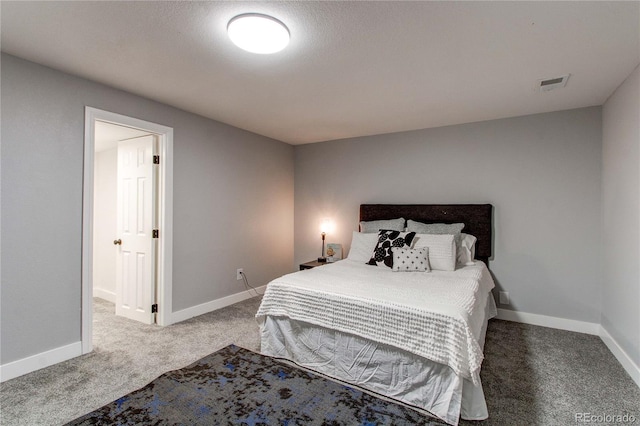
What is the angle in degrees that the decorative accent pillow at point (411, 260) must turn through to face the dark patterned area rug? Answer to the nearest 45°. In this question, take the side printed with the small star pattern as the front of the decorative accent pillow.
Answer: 0° — it already faces it

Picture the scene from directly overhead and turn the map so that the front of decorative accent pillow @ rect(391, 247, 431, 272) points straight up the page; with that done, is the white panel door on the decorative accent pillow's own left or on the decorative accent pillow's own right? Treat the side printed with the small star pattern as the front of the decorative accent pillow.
on the decorative accent pillow's own right

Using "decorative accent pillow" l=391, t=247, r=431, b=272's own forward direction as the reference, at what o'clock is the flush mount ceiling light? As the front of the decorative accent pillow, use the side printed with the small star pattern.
The flush mount ceiling light is roughly at 1 o'clock from the decorative accent pillow.

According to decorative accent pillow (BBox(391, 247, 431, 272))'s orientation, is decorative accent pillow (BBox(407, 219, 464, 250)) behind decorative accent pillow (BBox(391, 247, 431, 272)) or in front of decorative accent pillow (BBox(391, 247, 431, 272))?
behind

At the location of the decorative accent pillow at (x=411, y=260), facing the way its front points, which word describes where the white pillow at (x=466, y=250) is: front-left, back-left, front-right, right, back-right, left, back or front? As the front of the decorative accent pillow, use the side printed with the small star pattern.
back-left

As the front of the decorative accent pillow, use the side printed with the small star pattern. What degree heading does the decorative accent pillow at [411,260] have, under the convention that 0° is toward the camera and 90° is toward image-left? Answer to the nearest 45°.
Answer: approximately 0°
